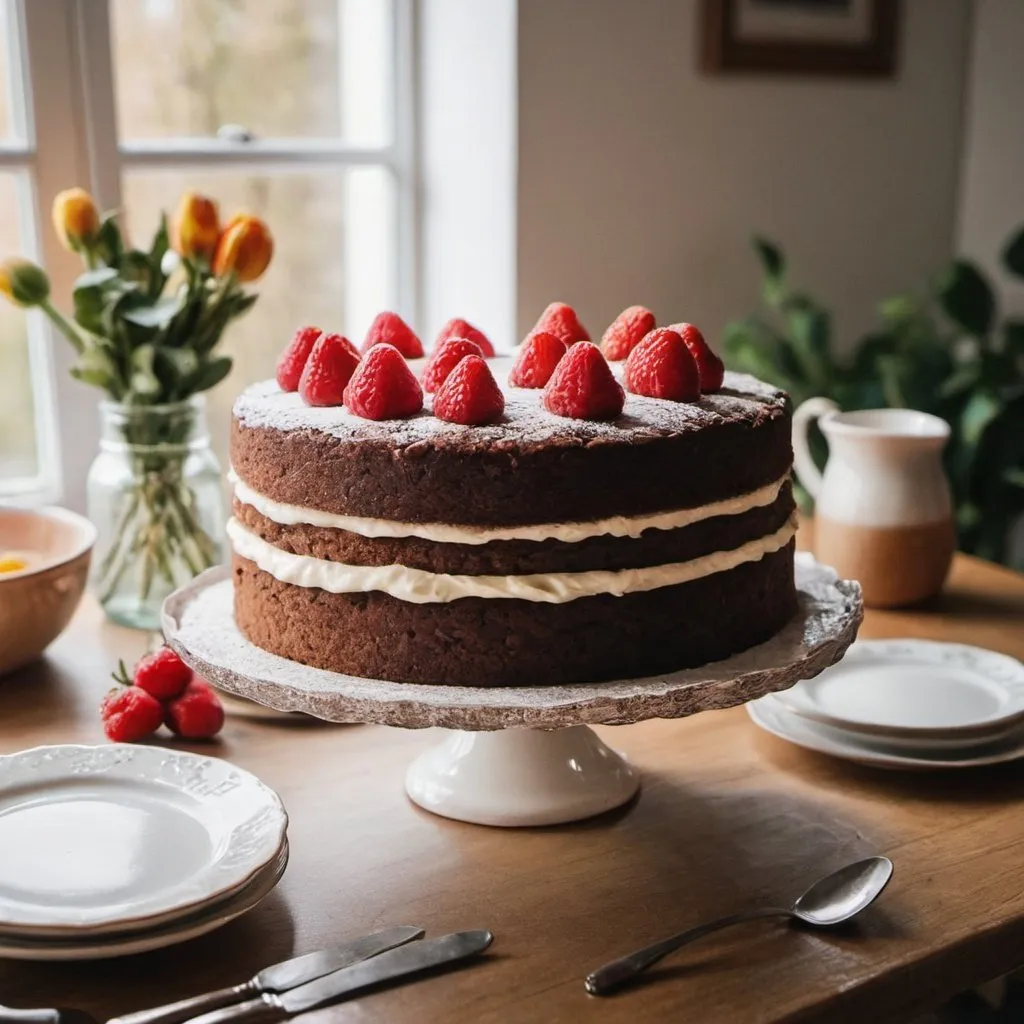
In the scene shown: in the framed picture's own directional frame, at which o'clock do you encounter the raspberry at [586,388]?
The raspberry is roughly at 12 o'clock from the framed picture.

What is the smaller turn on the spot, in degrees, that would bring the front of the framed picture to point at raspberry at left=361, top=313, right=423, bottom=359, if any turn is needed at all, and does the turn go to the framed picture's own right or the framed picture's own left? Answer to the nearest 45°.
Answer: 0° — it already faces it

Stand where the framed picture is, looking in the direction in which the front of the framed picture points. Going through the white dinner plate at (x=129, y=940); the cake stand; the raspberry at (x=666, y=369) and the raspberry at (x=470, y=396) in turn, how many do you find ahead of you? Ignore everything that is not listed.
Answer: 4

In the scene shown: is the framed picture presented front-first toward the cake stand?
yes

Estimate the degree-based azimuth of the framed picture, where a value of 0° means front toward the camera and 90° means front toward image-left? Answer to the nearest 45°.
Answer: approximately 0°

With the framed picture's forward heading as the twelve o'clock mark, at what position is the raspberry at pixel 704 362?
The raspberry is roughly at 12 o'clock from the framed picture.

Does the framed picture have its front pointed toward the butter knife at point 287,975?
yes

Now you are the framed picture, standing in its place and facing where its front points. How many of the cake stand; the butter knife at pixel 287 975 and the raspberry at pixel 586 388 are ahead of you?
3
